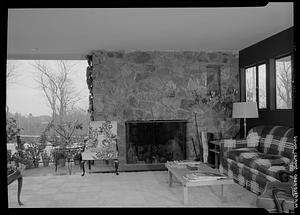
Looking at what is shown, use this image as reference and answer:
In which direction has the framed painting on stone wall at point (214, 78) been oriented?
toward the camera

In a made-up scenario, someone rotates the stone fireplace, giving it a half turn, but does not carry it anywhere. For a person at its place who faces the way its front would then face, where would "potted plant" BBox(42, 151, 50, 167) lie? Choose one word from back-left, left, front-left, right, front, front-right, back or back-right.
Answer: left

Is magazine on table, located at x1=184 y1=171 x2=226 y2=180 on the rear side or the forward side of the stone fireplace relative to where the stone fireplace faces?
on the forward side

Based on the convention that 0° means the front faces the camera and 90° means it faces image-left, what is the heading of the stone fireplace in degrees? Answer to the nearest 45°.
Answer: approximately 0°

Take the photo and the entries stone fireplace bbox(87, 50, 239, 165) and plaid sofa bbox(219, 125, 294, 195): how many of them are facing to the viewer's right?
0

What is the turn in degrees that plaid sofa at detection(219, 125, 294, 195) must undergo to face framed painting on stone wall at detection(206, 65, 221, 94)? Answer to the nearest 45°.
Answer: approximately 90° to its right

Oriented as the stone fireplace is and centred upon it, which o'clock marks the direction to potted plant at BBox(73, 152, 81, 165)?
The potted plant is roughly at 3 o'clock from the stone fireplace.

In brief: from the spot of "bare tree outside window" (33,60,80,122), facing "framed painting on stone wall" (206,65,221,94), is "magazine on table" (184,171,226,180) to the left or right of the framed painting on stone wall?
right

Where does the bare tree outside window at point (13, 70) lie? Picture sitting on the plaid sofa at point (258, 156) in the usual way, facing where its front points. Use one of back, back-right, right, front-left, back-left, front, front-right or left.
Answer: front-right

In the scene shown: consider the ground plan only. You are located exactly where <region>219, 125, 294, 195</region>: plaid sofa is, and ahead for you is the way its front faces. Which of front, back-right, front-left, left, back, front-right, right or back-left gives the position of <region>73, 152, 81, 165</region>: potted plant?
front-right

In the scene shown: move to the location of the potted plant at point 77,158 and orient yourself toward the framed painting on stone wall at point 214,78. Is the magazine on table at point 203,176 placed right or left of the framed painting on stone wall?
right

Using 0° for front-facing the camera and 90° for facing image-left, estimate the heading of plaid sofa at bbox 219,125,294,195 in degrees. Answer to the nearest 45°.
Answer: approximately 45°

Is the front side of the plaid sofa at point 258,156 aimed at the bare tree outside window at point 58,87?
no

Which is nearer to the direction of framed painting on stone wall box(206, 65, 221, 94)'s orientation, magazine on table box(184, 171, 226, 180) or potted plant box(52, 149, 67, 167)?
the magazine on table

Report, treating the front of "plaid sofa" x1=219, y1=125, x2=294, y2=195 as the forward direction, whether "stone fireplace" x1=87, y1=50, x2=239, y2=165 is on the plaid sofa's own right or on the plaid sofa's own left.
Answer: on the plaid sofa's own right

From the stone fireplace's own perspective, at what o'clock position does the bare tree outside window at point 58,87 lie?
The bare tree outside window is roughly at 5 o'clock from the stone fireplace.

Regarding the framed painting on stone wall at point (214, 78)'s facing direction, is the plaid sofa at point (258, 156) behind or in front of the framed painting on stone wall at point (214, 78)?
in front
